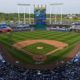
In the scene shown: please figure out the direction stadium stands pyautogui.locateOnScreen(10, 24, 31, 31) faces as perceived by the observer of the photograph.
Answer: facing the viewer
